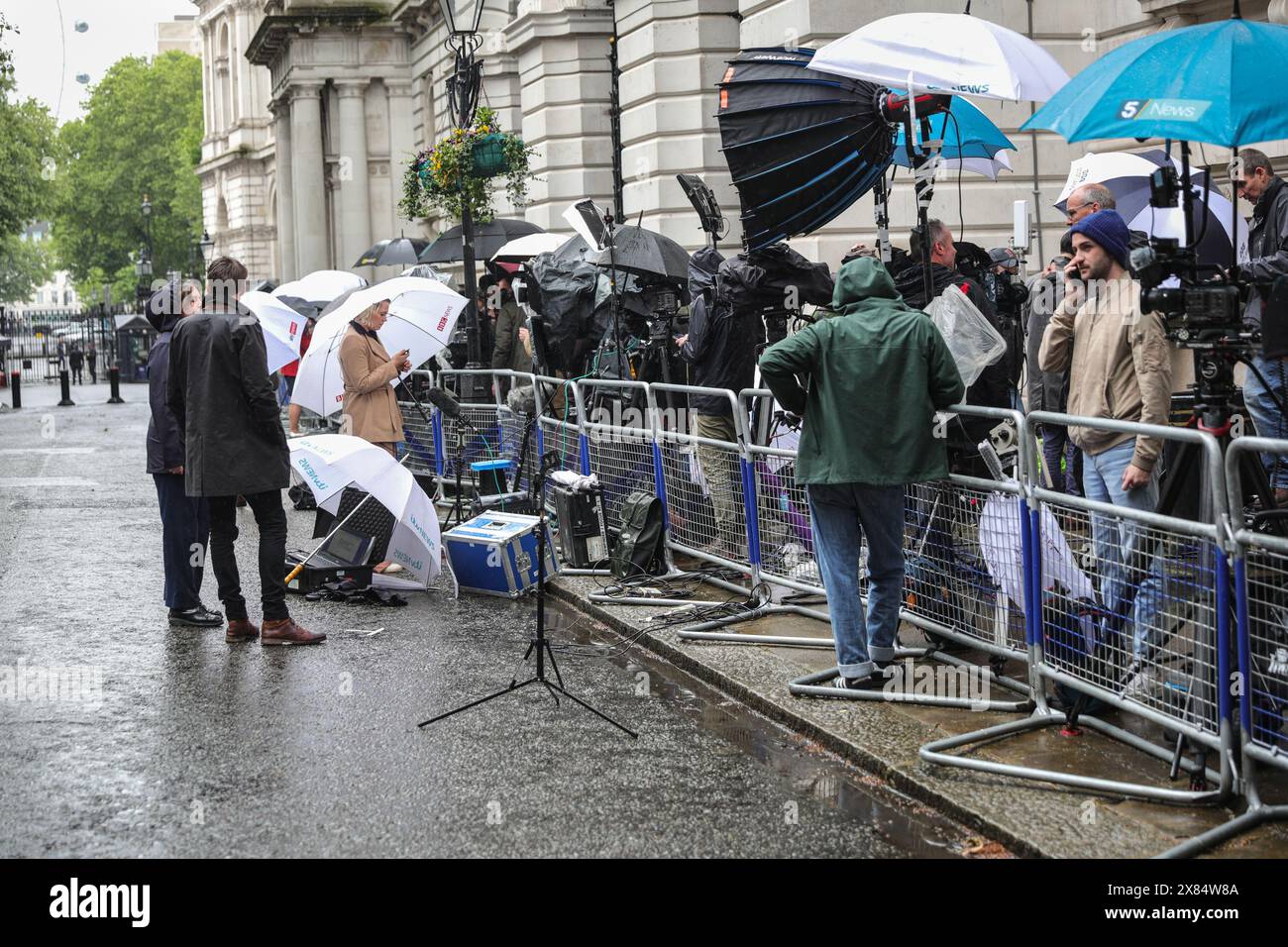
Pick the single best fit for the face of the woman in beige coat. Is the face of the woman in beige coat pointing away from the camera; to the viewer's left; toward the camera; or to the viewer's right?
to the viewer's right

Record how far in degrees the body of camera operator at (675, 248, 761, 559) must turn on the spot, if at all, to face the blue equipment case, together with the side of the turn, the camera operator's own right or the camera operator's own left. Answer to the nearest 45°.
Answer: approximately 45° to the camera operator's own left

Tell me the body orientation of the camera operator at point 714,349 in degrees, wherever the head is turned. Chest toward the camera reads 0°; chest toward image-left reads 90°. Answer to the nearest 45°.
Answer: approximately 135°

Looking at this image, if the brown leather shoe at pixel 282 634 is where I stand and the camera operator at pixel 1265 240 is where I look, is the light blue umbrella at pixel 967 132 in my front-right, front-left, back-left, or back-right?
front-left

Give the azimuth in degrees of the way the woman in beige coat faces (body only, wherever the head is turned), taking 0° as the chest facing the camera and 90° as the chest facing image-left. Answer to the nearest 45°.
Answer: approximately 270°

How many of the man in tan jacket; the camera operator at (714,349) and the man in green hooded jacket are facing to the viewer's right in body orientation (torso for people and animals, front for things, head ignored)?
0

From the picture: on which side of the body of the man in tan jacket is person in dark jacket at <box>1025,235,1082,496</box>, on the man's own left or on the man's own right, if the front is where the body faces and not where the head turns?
on the man's own right

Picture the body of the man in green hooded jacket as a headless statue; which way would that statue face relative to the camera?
away from the camera
